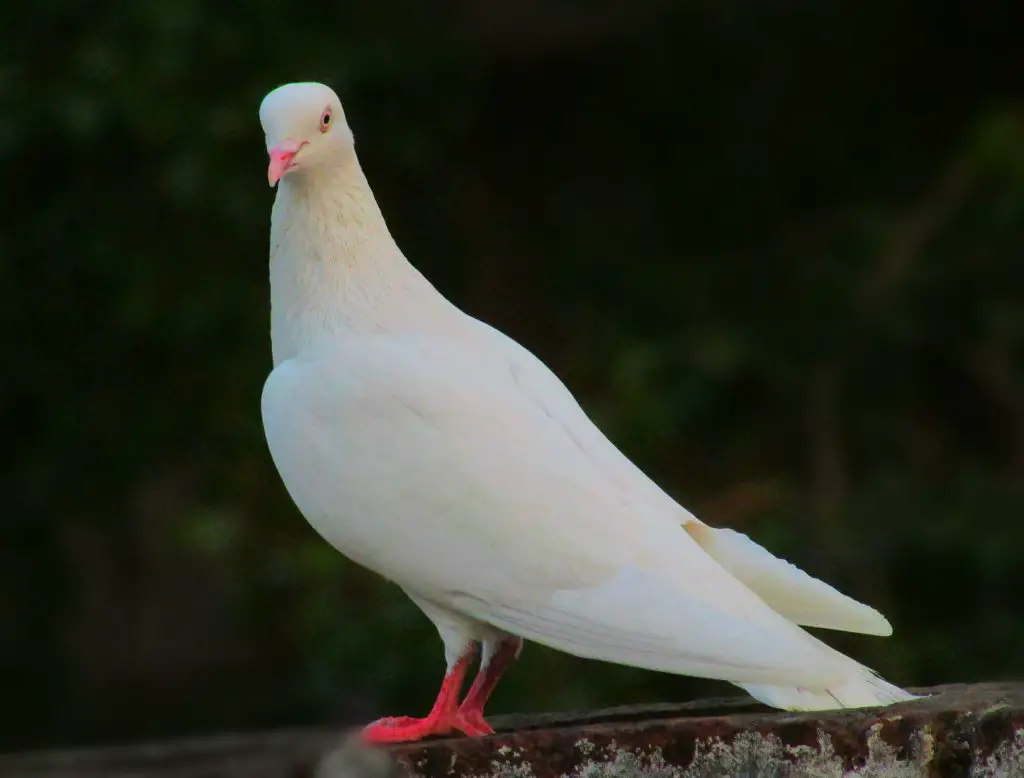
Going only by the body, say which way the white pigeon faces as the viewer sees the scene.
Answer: to the viewer's left
